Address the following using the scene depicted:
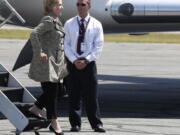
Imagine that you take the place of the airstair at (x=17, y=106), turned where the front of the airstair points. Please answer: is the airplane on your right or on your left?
on your left

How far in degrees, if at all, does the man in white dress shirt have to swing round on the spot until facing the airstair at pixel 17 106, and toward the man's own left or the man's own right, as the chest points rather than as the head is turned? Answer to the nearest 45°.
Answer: approximately 45° to the man's own right

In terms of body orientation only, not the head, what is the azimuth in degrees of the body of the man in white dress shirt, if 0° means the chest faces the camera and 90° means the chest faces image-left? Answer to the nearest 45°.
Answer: approximately 0°

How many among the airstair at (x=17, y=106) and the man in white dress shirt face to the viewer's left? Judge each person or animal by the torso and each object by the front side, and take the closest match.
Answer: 0

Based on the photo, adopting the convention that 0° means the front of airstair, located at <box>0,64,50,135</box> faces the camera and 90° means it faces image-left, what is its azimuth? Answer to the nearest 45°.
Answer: approximately 315°

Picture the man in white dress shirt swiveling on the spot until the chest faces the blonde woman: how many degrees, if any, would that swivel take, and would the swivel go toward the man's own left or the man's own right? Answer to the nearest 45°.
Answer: approximately 45° to the man's own right

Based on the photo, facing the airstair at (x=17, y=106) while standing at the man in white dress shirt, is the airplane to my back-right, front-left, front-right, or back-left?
back-right

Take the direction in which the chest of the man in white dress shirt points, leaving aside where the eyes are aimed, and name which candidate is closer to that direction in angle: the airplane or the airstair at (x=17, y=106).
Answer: the airstair

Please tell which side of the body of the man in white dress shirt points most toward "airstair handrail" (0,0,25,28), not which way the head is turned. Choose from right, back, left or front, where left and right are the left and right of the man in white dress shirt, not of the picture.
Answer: right
